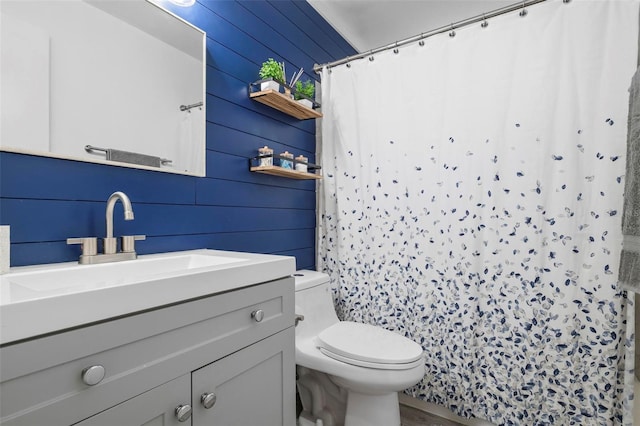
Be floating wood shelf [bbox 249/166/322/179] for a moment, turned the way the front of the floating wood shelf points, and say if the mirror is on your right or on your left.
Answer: on your right

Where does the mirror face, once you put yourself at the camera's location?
facing the viewer and to the right of the viewer

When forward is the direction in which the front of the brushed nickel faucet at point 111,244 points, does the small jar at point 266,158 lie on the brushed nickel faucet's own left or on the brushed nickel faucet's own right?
on the brushed nickel faucet's own left

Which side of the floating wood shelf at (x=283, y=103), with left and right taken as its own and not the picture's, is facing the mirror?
right

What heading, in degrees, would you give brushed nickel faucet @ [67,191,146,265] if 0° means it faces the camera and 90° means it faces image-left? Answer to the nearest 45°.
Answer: approximately 315°

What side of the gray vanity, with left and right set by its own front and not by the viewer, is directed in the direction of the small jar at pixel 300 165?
left

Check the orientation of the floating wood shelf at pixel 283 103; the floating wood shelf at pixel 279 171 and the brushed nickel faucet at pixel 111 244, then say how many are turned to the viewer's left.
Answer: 0

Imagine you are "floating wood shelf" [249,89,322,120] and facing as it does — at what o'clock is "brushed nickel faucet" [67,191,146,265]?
The brushed nickel faucet is roughly at 3 o'clock from the floating wood shelf.

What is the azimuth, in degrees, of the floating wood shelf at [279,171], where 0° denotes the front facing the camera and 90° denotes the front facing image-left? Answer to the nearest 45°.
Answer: approximately 315°
